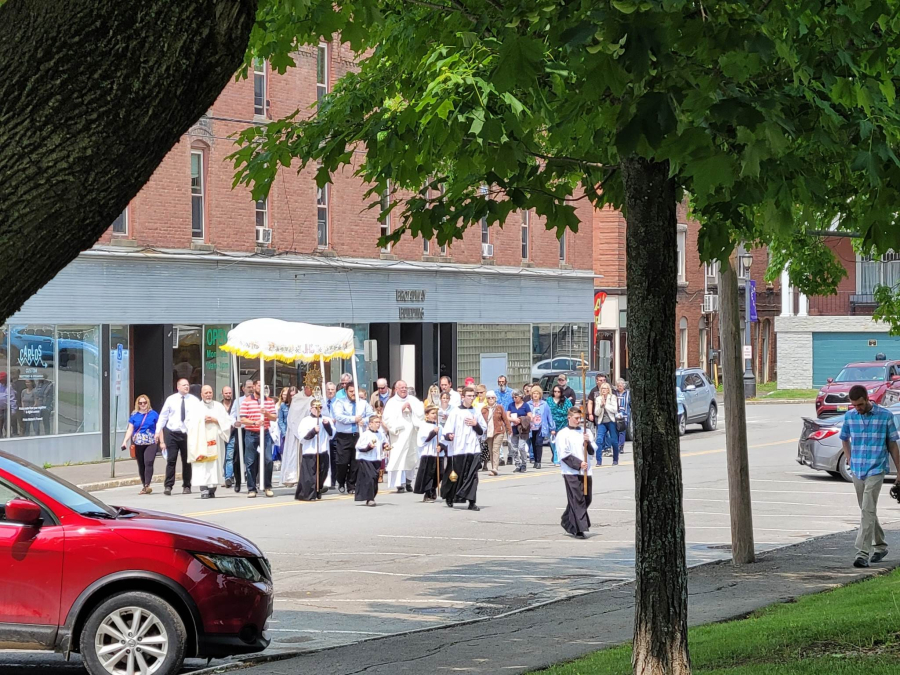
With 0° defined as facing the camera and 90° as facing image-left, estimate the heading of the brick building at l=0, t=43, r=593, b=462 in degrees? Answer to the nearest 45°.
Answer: approximately 315°

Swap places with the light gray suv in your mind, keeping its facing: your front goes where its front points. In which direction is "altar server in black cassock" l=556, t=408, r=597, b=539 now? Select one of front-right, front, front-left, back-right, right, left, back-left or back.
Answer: front-left

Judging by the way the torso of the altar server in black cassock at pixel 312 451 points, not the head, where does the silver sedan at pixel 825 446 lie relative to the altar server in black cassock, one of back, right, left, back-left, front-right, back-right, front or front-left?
front-left

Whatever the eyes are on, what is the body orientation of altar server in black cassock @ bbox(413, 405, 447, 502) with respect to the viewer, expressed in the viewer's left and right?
facing the viewer and to the right of the viewer

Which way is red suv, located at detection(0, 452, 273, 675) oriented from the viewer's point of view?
to the viewer's right

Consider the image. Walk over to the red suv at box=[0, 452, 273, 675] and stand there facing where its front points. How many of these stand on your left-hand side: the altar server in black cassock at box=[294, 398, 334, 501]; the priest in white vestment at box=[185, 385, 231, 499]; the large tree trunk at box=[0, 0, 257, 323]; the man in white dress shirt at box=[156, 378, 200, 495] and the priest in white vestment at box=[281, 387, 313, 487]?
4

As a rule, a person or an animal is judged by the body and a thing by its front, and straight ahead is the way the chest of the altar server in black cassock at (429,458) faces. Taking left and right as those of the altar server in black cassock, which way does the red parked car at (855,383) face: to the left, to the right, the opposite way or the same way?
to the right

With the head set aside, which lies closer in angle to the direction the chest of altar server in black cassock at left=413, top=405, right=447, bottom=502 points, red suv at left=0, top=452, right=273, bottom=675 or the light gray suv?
the red suv

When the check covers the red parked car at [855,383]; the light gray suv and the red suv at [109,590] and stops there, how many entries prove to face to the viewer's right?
1

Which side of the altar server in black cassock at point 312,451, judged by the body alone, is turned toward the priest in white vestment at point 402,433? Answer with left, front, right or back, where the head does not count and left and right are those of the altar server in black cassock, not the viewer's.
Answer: left

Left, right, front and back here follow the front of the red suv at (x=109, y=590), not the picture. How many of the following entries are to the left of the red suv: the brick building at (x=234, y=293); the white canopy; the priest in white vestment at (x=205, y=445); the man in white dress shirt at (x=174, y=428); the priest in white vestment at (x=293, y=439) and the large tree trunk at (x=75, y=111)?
5

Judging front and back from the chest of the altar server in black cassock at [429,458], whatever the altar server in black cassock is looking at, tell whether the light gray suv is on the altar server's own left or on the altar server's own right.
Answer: on the altar server's own left

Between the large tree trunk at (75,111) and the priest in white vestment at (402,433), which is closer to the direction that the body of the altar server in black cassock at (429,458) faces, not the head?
the large tree trunk

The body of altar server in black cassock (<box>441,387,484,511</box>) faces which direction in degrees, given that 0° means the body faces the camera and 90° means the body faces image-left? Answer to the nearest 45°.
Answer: approximately 315°

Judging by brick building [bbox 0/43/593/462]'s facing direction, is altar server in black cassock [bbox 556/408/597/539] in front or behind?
in front
